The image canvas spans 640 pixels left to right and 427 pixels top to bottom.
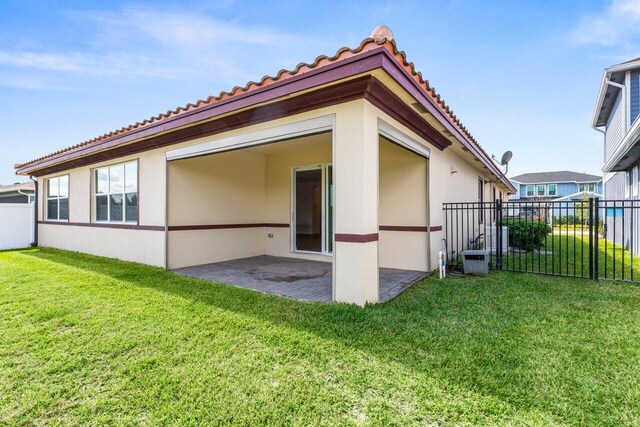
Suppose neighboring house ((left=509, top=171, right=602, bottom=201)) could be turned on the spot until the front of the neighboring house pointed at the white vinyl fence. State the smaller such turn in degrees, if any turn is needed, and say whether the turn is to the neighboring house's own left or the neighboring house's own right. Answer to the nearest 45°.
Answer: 0° — it already faces it

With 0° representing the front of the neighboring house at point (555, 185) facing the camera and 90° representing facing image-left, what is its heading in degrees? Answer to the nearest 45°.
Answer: approximately 0°

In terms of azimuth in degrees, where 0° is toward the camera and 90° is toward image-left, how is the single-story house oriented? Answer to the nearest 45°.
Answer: approximately 225°

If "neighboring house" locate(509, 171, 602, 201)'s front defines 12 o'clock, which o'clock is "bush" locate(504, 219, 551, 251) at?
The bush is roughly at 12 o'clock from the neighboring house.

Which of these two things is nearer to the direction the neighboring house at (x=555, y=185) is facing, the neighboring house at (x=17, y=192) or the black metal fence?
the black metal fence

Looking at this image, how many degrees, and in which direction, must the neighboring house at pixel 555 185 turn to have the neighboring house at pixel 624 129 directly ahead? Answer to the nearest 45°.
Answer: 0° — it already faces it
